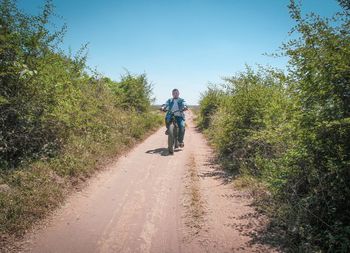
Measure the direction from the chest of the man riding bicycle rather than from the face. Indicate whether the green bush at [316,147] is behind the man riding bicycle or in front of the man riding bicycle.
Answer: in front

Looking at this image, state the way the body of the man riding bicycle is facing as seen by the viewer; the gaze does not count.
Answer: toward the camera

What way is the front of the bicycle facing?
toward the camera

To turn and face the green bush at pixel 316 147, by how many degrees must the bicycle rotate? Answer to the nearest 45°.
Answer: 0° — it already faces it
